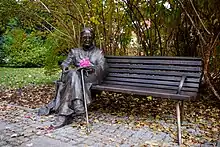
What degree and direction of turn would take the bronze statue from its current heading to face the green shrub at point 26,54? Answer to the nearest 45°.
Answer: approximately 135° to its right

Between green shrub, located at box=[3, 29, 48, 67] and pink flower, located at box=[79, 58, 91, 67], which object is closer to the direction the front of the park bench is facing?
the pink flower

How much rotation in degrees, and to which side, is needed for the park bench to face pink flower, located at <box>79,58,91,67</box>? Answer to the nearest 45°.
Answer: approximately 45° to its right

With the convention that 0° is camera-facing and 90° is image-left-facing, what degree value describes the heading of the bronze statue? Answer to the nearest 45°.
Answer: approximately 45°

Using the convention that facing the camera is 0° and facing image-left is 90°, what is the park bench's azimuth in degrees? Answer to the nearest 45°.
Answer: approximately 45°
